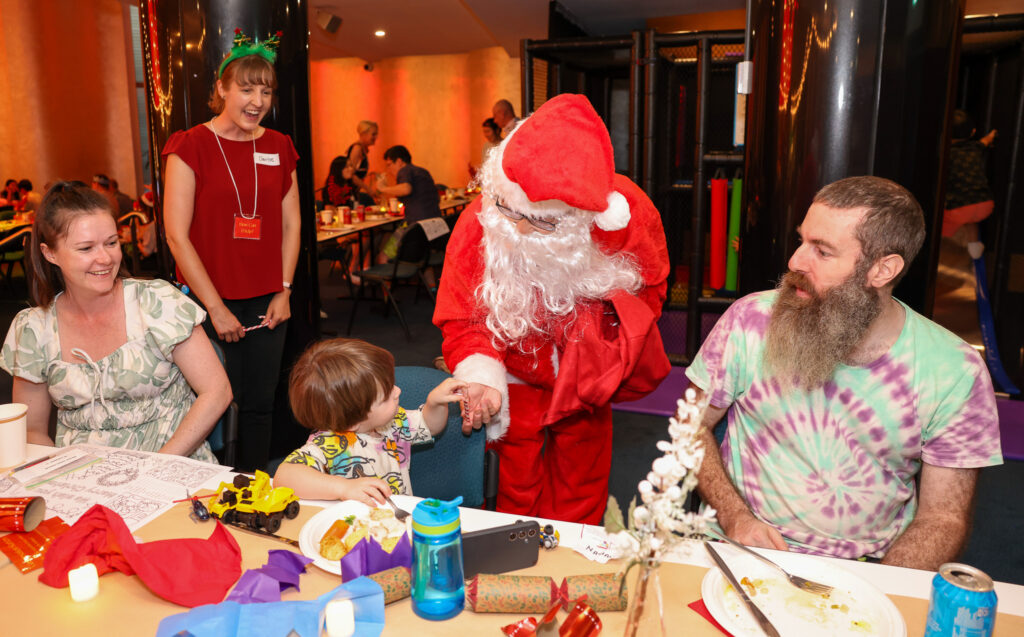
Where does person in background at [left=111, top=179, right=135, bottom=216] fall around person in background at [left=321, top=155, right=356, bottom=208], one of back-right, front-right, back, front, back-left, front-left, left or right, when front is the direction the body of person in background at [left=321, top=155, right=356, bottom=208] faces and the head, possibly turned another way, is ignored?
back

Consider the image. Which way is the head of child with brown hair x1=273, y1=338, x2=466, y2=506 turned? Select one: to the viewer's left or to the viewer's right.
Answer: to the viewer's right

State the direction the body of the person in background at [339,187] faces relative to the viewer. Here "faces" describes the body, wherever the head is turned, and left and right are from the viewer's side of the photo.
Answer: facing to the right of the viewer

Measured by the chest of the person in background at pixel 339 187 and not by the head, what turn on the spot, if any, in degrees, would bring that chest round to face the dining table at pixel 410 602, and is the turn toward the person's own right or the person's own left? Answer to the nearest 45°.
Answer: approximately 90° to the person's own right

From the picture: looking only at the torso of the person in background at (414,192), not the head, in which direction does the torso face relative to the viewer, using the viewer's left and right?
facing to the left of the viewer

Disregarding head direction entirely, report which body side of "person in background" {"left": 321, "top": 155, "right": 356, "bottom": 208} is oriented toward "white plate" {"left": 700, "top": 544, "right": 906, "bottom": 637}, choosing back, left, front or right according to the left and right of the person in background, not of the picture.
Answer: front

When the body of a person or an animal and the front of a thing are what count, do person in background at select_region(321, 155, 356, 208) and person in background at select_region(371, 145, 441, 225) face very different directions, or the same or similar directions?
very different directions

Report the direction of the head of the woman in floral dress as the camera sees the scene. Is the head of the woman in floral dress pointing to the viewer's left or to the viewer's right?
to the viewer's right
